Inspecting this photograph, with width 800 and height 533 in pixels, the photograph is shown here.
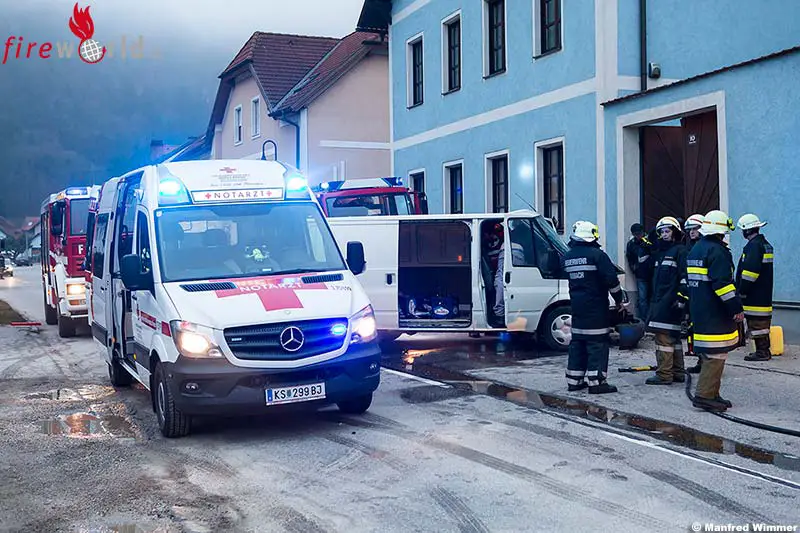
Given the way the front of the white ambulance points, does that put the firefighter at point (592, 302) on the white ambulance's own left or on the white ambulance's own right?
on the white ambulance's own left

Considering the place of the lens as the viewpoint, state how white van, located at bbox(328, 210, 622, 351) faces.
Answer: facing to the right of the viewer

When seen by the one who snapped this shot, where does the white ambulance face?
facing the viewer and to the right of the viewer

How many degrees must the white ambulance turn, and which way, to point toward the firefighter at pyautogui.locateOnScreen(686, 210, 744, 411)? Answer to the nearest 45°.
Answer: approximately 45° to its left

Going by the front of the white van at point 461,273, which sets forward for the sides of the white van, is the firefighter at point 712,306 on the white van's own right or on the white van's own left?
on the white van's own right

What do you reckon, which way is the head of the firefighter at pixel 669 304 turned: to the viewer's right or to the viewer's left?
to the viewer's left

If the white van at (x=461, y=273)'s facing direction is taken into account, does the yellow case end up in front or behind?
in front

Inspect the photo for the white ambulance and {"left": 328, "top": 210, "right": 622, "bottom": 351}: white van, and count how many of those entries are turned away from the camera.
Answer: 0

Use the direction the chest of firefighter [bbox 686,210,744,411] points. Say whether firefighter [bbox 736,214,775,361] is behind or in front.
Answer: in front

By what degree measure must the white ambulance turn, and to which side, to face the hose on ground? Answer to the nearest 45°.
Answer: approximately 45° to its left
